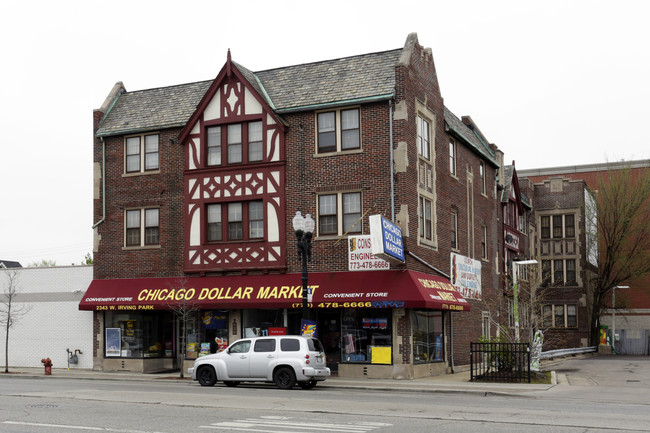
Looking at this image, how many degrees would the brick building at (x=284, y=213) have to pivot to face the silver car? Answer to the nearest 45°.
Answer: approximately 45° to its left

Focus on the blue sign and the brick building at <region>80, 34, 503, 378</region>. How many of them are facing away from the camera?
0

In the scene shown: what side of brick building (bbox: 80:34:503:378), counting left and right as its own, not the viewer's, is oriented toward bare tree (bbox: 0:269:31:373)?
right

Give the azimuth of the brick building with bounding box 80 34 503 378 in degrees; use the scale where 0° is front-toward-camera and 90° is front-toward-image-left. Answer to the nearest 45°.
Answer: approximately 45°

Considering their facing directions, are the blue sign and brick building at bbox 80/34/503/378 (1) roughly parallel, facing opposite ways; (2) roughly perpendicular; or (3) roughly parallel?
roughly perpendicular

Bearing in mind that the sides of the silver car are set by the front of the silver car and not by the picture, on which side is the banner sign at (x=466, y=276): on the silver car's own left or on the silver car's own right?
on the silver car's own right

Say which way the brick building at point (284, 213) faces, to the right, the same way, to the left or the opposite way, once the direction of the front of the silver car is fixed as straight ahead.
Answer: to the left

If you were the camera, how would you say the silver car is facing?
facing away from the viewer and to the left of the viewer
